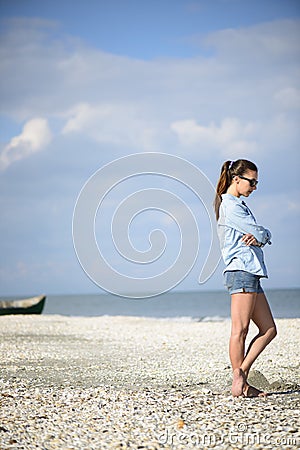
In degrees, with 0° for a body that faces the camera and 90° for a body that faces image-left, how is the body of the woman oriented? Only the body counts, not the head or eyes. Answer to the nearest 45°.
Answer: approximately 270°

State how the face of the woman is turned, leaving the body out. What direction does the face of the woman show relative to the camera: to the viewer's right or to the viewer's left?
to the viewer's right
